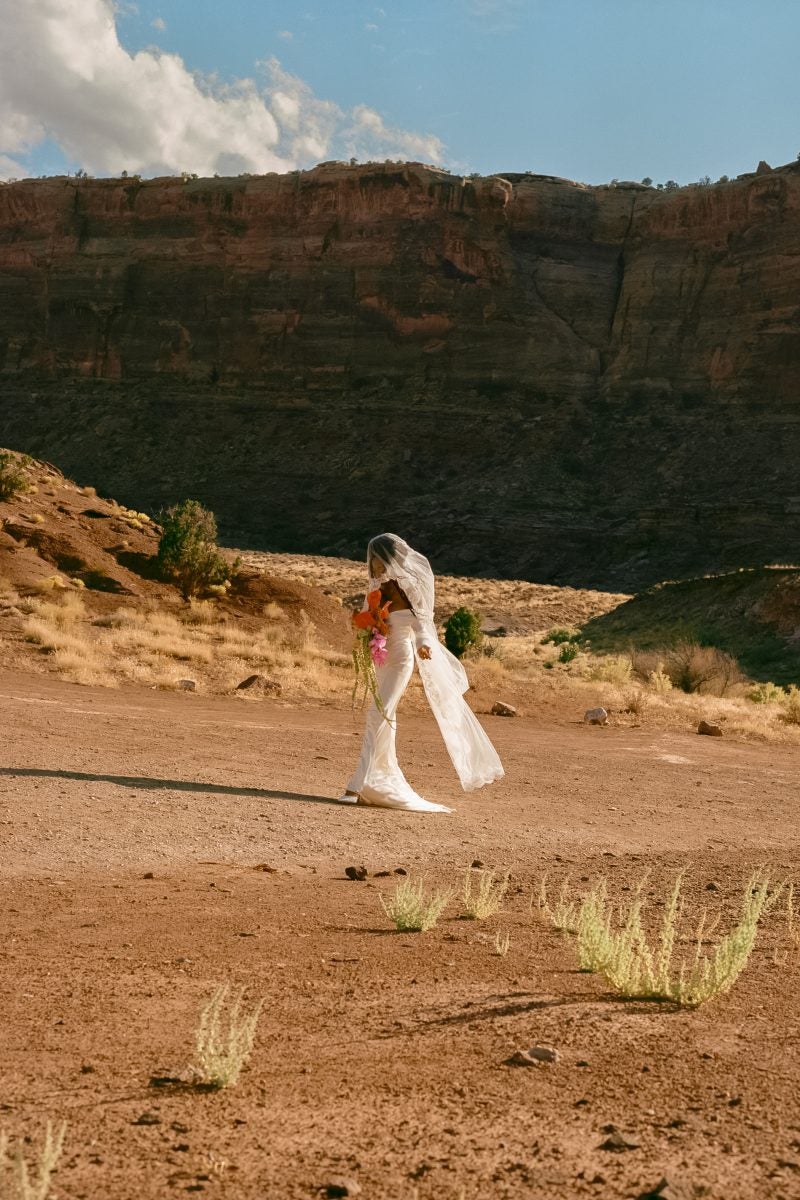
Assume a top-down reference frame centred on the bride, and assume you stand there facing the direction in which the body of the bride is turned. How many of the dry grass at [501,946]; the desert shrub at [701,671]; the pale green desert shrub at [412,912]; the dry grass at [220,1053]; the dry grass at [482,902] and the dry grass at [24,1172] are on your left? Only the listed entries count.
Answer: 5

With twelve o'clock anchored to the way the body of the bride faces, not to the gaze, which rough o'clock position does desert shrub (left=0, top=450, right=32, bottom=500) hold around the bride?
The desert shrub is roughly at 2 o'clock from the bride.

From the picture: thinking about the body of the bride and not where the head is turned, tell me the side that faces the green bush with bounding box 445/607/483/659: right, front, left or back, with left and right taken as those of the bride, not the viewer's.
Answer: right

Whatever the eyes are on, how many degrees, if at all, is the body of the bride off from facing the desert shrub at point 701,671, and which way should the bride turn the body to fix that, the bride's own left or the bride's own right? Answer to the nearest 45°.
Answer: approximately 90° to the bride's own right

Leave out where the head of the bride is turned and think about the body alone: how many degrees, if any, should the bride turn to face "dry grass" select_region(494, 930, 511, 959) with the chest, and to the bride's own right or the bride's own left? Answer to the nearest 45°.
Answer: approximately 90° to the bride's own left

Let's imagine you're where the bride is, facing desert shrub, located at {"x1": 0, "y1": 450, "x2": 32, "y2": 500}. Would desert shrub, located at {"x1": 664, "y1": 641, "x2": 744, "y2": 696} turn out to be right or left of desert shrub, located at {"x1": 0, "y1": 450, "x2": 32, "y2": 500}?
right

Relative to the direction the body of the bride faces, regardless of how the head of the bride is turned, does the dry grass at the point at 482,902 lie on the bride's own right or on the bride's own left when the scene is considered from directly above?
on the bride's own left

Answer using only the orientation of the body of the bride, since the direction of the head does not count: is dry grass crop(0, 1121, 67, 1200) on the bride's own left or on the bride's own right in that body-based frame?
on the bride's own left

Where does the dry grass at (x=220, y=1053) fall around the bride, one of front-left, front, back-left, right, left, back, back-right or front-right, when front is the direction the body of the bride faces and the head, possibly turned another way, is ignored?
left

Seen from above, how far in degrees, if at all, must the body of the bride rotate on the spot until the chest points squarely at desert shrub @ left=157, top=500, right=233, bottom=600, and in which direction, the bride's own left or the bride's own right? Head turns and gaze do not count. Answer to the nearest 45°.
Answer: approximately 90° to the bride's own right

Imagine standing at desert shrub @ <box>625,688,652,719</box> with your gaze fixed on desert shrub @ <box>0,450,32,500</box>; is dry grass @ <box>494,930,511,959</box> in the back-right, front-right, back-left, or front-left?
back-left

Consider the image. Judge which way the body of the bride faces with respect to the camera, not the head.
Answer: to the viewer's left
